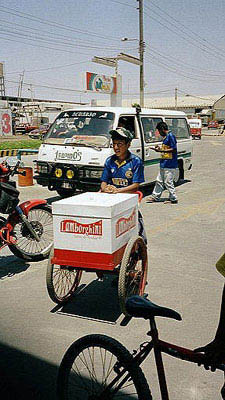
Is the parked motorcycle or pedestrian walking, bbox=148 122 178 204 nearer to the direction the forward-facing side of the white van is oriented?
the parked motorcycle

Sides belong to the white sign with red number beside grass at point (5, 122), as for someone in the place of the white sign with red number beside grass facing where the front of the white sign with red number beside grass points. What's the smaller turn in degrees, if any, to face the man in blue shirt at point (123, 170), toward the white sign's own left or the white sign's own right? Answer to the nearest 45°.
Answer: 0° — it already faces them

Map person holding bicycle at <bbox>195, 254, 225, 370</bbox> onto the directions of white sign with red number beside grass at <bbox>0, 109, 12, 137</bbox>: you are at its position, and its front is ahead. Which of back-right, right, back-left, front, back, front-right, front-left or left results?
front

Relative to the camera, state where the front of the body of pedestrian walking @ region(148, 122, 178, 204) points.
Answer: to the viewer's left

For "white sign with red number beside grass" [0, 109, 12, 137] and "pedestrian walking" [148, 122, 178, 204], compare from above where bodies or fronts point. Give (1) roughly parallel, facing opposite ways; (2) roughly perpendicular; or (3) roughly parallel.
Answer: roughly perpendicular

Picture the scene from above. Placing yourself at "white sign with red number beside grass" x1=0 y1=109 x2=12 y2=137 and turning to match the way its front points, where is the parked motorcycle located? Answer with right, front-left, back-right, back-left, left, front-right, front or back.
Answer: front

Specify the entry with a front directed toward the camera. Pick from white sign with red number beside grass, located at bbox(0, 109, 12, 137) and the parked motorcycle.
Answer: the white sign with red number beside grass

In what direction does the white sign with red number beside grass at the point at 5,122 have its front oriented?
toward the camera

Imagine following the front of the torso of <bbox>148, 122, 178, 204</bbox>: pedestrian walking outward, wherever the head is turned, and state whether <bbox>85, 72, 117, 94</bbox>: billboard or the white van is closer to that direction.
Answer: the white van

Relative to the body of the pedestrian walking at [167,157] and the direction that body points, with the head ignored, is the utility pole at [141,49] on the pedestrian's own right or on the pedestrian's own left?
on the pedestrian's own right

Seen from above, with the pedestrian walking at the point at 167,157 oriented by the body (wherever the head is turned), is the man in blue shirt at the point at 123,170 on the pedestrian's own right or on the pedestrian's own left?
on the pedestrian's own left
